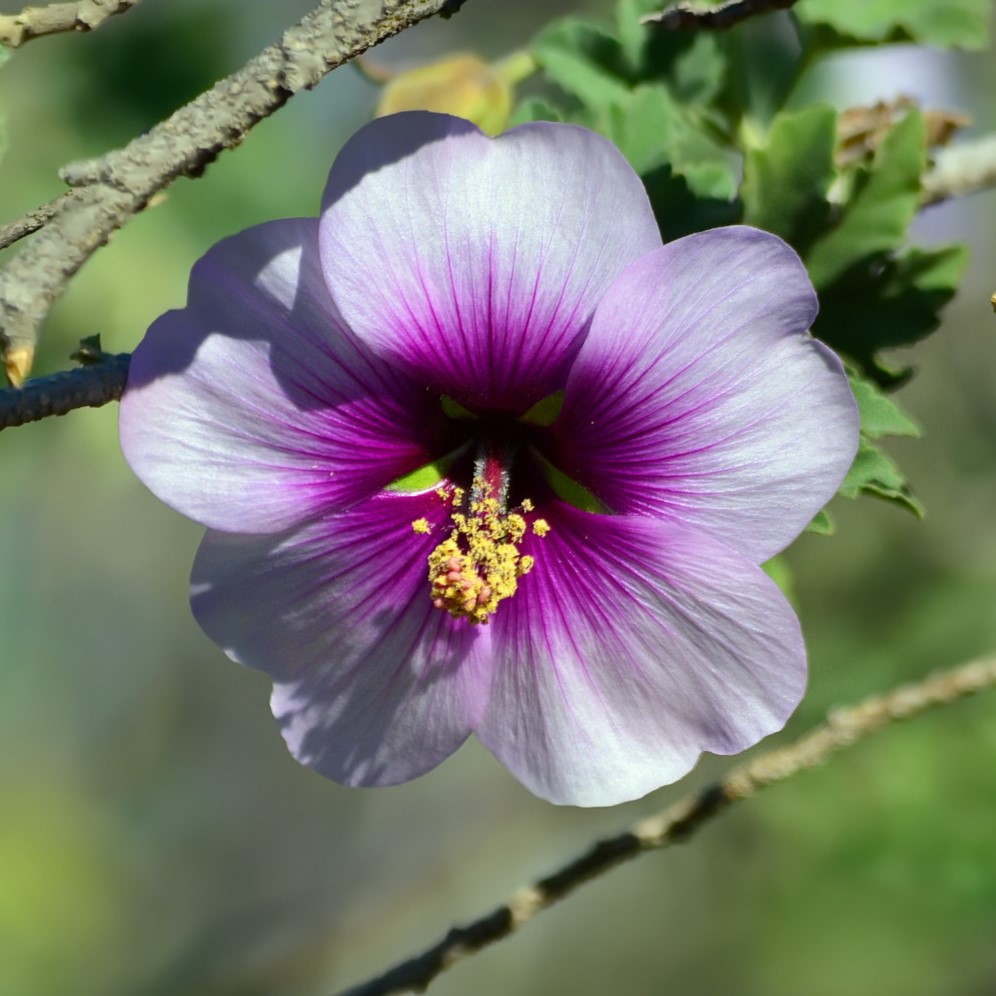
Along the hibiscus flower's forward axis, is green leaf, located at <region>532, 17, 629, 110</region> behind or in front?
behind

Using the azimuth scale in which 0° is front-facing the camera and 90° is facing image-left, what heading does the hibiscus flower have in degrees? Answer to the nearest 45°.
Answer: approximately 0°
